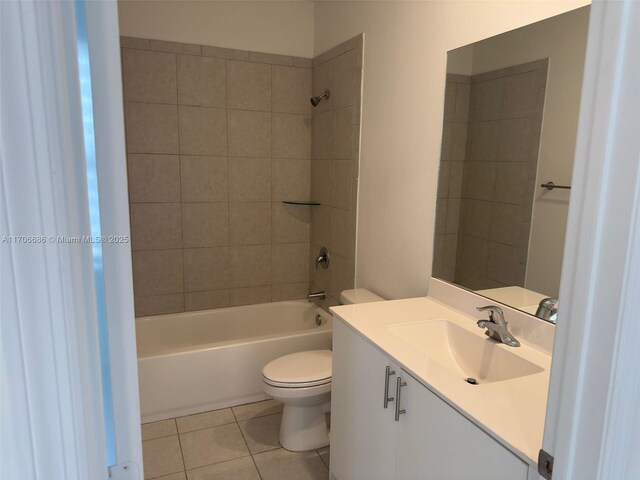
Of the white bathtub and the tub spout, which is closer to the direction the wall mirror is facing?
the white bathtub

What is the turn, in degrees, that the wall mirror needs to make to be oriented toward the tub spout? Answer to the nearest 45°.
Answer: approximately 90° to its right

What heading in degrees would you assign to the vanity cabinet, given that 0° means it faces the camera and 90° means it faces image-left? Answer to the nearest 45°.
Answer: approximately 45°

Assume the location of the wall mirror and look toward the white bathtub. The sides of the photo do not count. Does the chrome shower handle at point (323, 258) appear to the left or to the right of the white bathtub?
right

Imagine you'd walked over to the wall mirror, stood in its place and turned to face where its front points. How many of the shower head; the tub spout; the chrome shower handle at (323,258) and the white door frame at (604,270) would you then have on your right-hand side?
3

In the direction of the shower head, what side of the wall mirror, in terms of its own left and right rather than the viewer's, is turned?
right

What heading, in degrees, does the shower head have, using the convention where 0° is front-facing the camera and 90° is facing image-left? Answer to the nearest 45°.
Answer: approximately 90°

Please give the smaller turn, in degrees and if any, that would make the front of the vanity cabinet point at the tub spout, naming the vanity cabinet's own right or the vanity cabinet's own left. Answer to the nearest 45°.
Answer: approximately 90° to the vanity cabinet's own right

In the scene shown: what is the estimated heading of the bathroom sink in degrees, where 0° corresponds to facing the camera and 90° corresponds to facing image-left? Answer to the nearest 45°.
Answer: approximately 45°

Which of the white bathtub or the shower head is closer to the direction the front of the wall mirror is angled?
the white bathtub

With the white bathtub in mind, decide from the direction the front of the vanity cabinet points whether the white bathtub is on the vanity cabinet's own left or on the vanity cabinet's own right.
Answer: on the vanity cabinet's own right

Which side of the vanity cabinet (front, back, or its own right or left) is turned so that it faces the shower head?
right
